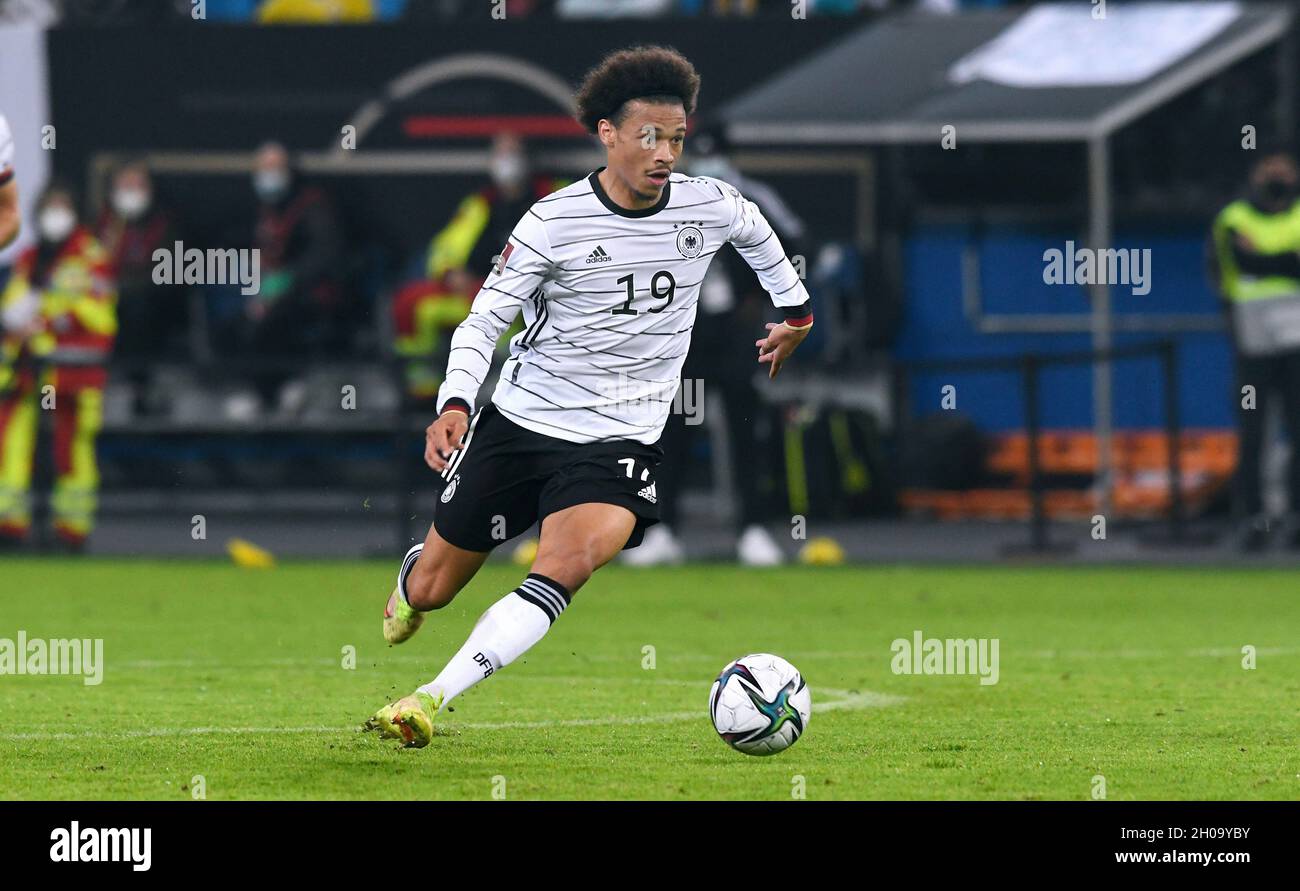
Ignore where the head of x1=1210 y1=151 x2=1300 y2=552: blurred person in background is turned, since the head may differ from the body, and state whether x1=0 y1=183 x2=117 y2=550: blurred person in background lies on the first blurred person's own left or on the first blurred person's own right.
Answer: on the first blurred person's own right

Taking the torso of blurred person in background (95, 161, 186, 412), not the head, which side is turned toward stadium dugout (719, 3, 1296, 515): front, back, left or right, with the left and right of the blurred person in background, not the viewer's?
left

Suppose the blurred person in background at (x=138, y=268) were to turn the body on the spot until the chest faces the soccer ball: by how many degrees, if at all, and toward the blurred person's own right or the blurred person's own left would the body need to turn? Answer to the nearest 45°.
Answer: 0° — they already face it

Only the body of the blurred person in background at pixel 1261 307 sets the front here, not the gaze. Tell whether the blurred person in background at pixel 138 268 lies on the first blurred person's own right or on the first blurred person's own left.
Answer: on the first blurred person's own right
